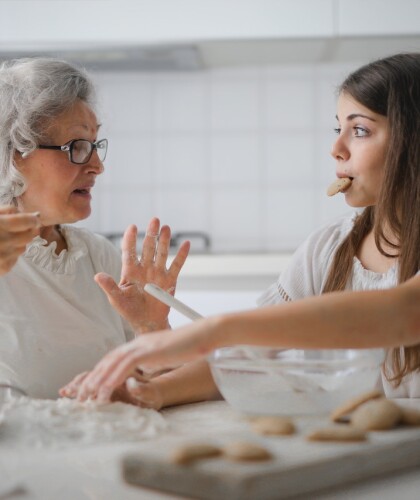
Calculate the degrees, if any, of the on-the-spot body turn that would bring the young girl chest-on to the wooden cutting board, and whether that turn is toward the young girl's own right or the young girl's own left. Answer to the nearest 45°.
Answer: approximately 45° to the young girl's own left

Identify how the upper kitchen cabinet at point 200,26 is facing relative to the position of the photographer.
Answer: facing the viewer

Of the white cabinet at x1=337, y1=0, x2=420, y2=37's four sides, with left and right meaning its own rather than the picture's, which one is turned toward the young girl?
front

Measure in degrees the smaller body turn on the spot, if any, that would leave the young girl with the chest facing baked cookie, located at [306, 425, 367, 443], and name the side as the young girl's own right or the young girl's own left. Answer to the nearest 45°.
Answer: approximately 45° to the young girl's own left

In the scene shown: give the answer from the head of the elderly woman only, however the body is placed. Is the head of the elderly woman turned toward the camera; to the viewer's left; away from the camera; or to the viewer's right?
to the viewer's right

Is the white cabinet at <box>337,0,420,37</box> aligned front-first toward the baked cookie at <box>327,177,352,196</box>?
yes

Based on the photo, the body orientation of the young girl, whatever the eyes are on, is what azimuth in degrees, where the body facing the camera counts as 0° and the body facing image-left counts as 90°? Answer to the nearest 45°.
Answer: approximately 45°

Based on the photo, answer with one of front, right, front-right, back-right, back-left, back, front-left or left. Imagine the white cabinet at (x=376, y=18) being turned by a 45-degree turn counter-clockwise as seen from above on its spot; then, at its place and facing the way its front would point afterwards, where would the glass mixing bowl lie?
front-right

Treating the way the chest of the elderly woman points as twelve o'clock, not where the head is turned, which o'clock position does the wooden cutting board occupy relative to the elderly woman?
The wooden cutting board is roughly at 1 o'clock from the elderly woman.

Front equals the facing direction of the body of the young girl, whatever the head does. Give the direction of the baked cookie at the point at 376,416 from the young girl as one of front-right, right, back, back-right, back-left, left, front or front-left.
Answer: front-left

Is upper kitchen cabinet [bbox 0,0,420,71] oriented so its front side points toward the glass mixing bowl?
yes

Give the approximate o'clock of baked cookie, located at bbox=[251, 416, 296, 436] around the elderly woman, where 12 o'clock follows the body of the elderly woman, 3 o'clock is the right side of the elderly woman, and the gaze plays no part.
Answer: The baked cookie is roughly at 1 o'clock from the elderly woman.

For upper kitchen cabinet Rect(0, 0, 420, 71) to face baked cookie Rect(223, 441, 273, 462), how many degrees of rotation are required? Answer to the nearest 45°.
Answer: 0° — it already faces it

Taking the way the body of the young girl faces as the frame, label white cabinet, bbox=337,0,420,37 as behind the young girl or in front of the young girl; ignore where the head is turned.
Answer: behind

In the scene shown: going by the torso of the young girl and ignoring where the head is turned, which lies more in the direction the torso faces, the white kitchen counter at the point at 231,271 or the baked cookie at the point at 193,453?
the baked cookie

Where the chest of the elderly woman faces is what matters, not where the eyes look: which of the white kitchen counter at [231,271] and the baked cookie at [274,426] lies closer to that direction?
the baked cookie

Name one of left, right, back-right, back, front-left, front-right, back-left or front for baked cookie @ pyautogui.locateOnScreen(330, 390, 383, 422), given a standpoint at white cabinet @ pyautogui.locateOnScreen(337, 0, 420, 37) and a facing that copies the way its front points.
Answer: front
